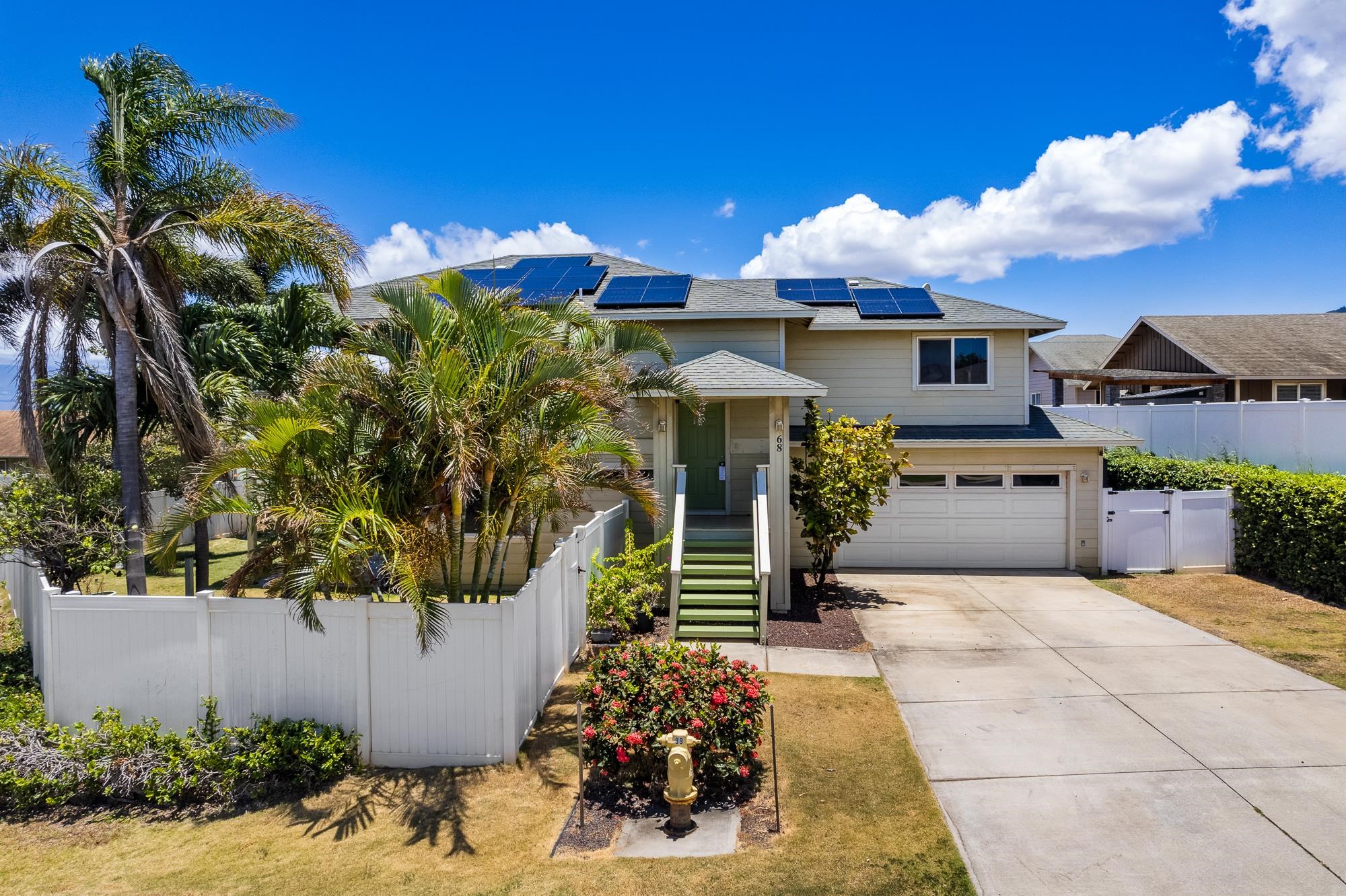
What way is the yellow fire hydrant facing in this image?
toward the camera

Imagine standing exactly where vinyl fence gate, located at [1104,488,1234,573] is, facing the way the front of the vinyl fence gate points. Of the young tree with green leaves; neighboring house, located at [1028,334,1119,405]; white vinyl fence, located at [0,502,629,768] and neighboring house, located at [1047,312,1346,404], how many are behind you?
2

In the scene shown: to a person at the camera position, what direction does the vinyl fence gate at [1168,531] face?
facing the viewer

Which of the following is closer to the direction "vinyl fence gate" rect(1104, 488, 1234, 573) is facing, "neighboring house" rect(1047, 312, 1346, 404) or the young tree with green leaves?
the young tree with green leaves

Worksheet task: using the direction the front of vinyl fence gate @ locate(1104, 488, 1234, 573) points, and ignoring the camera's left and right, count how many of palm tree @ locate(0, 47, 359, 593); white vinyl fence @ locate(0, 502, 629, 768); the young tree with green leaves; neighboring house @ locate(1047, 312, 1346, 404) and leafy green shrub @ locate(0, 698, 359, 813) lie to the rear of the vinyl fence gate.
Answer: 1

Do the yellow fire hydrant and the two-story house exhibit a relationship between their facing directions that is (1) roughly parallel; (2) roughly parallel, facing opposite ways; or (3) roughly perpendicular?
roughly parallel

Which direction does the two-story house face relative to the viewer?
toward the camera

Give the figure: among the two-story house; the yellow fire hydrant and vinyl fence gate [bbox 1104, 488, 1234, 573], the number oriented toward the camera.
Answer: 3

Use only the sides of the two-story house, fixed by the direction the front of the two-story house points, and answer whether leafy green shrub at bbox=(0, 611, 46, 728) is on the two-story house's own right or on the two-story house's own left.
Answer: on the two-story house's own right

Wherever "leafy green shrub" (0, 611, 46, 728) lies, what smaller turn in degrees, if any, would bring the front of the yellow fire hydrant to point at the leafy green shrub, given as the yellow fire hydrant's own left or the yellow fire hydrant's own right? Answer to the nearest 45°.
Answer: approximately 135° to the yellow fire hydrant's own right

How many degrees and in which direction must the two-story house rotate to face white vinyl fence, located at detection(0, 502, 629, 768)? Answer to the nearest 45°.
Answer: approximately 45° to its right

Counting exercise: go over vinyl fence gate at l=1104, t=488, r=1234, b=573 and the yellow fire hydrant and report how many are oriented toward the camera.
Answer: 2

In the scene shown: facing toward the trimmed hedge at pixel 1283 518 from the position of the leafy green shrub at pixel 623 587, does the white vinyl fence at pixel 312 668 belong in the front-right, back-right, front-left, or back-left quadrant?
back-right

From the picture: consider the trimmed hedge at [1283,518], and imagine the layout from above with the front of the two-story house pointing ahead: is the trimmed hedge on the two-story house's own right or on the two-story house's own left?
on the two-story house's own left

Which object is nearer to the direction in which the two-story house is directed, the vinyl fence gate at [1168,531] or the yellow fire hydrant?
the yellow fire hydrant
